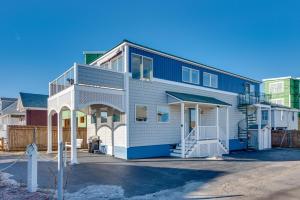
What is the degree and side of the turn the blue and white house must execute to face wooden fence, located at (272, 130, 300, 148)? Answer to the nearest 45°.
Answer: approximately 90° to its left

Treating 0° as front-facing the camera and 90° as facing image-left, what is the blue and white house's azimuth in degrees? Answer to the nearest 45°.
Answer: approximately 315°

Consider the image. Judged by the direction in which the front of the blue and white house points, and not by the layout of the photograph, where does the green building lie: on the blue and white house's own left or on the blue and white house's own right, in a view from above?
on the blue and white house's own left
